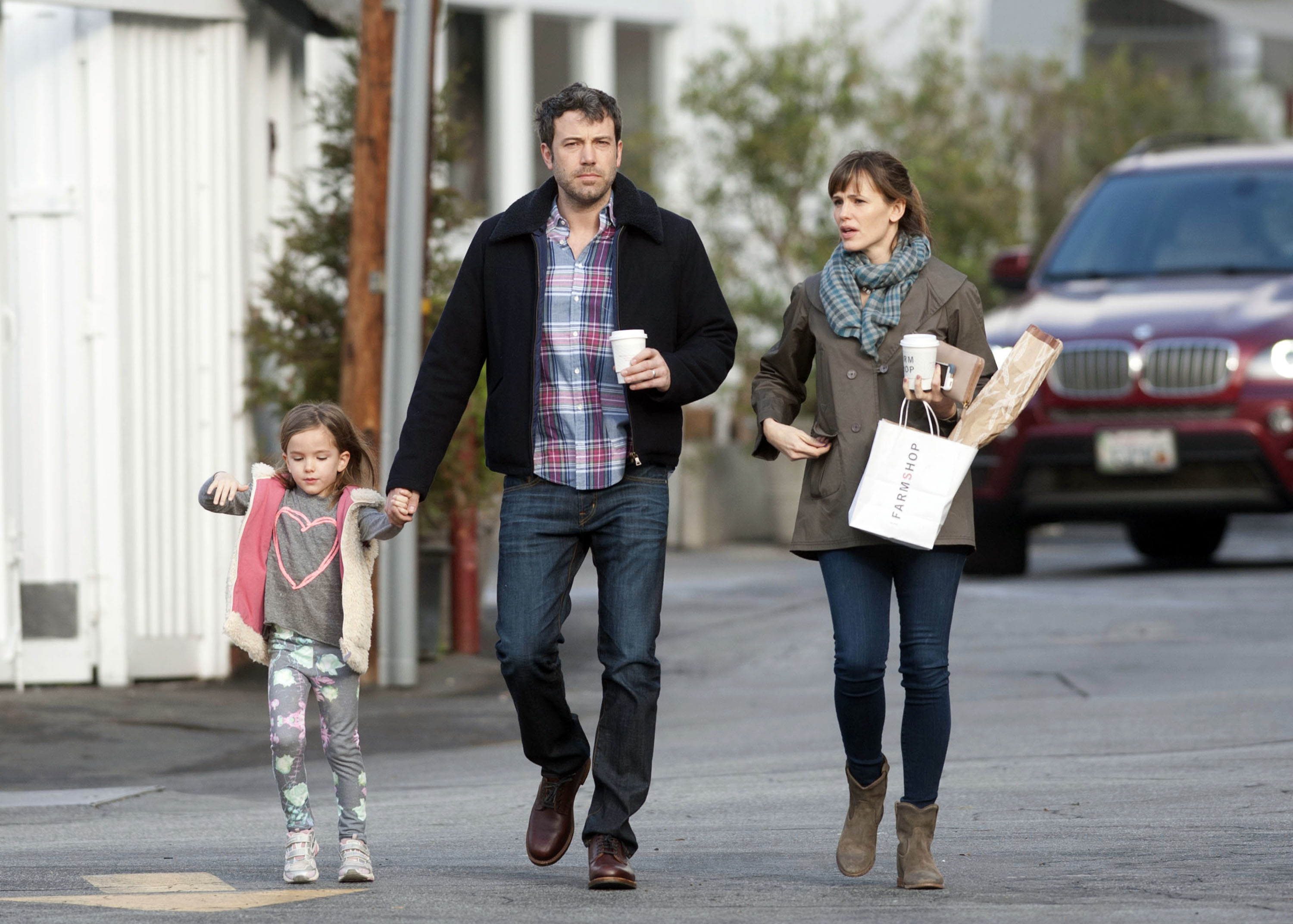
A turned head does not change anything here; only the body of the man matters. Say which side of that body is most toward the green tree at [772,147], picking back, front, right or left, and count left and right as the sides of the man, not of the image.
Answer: back

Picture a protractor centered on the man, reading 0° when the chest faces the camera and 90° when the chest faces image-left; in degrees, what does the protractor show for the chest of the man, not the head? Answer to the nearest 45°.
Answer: approximately 0°

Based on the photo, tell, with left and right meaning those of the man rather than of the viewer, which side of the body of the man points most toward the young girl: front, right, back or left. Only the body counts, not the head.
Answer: right

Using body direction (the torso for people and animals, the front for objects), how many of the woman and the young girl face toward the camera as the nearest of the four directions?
2

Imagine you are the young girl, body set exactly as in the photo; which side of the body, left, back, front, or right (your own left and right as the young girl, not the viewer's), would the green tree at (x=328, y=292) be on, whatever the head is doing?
back

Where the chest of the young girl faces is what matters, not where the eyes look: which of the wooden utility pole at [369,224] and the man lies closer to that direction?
the man

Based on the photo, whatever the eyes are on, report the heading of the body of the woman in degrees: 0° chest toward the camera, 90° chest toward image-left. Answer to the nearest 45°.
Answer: approximately 0°

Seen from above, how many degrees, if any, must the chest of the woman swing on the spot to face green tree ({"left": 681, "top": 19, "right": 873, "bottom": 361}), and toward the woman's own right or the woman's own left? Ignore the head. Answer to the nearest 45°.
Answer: approximately 180°
